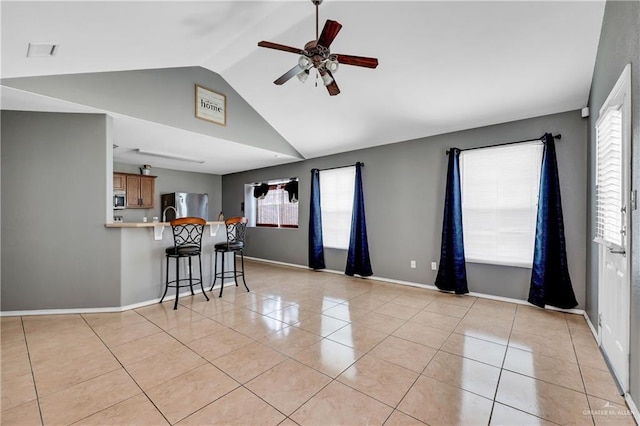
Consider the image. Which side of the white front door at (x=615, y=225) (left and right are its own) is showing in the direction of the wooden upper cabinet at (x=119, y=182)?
front

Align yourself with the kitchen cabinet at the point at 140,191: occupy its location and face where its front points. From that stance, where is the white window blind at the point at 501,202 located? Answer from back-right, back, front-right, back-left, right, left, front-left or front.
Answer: front-left

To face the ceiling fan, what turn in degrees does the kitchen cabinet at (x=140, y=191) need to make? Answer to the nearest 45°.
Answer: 0° — it already faces it

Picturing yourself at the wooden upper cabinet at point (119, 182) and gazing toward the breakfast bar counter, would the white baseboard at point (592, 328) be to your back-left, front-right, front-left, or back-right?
front-left

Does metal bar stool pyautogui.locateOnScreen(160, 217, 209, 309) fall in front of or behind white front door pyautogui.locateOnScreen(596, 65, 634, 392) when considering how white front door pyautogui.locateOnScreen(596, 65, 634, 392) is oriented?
in front

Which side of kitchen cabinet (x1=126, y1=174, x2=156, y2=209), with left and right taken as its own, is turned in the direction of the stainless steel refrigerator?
left

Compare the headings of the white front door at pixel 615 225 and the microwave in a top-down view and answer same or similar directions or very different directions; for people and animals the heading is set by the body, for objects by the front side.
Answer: very different directions

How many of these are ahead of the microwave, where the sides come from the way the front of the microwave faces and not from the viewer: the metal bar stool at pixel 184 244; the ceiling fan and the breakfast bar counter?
3

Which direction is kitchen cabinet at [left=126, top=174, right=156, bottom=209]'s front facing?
toward the camera

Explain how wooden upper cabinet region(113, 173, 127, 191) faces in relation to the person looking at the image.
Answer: facing the viewer

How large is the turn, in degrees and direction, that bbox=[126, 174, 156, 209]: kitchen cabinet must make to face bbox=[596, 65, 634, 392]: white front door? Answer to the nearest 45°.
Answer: approximately 45° to its left

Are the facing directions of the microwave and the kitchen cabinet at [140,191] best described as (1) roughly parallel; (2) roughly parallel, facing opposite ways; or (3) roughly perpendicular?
roughly parallel

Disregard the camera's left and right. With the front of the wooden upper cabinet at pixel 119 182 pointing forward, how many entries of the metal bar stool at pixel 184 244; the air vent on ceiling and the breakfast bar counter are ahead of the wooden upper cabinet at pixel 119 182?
3

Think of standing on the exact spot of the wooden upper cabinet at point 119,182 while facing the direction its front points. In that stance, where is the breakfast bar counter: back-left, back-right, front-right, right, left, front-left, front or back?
front

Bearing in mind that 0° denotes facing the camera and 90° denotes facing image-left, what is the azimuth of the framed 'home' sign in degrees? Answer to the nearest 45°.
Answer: approximately 315°

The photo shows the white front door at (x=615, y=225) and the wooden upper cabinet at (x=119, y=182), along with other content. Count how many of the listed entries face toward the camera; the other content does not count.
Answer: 1

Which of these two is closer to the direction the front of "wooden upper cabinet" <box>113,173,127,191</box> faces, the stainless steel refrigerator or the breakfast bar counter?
the breakfast bar counter
